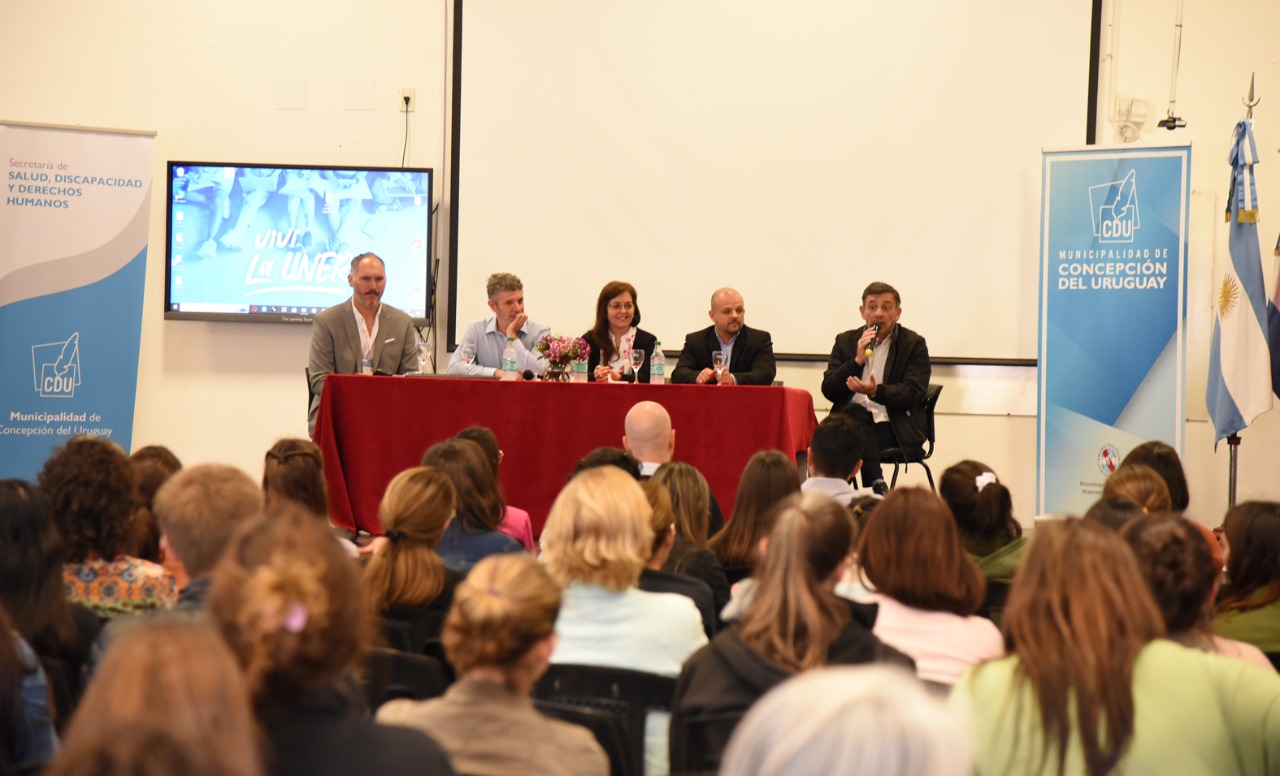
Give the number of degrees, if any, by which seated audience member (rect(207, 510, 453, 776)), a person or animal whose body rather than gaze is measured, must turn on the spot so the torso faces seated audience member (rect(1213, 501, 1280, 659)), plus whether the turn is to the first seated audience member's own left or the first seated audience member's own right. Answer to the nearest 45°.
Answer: approximately 90° to the first seated audience member's own right

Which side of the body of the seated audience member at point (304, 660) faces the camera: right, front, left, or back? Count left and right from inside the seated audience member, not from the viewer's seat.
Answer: back

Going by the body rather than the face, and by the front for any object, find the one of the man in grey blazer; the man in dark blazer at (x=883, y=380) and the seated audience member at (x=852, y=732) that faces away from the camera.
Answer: the seated audience member

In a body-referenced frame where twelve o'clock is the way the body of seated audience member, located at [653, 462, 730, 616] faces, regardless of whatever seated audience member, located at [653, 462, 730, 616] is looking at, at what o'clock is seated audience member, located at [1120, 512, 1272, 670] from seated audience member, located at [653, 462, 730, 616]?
seated audience member, located at [1120, 512, 1272, 670] is roughly at 5 o'clock from seated audience member, located at [653, 462, 730, 616].

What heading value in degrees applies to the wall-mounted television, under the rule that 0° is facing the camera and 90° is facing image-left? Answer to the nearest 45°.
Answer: approximately 0°

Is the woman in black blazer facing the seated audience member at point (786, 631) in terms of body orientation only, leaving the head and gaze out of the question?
yes

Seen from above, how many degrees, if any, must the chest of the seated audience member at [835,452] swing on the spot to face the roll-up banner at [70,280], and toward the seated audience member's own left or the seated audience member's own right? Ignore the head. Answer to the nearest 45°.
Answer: approximately 45° to the seated audience member's own left

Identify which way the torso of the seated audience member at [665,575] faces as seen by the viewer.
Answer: away from the camera

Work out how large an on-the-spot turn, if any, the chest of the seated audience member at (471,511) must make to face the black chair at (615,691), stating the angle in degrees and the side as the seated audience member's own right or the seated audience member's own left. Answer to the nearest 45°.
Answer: approximately 180°

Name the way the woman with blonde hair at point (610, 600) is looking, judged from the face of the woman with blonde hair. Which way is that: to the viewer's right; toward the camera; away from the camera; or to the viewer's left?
away from the camera

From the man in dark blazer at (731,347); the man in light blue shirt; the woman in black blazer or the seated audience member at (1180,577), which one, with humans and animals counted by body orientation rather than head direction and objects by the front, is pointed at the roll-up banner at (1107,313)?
the seated audience member

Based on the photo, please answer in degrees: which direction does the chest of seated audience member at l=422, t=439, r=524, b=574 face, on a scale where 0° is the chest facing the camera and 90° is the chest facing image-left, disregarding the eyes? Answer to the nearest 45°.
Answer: approximately 180°

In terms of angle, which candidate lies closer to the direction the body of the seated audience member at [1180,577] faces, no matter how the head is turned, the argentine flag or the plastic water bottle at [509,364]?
the argentine flag

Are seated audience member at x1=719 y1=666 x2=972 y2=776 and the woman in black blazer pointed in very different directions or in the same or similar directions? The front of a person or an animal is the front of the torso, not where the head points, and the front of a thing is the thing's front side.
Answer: very different directions

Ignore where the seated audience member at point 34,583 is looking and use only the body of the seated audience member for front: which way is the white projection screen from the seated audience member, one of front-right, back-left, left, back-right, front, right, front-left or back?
front-right

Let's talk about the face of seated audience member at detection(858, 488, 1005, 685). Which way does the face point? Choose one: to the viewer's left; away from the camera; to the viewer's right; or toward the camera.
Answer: away from the camera

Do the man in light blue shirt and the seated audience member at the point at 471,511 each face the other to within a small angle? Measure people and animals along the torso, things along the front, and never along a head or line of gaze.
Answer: yes

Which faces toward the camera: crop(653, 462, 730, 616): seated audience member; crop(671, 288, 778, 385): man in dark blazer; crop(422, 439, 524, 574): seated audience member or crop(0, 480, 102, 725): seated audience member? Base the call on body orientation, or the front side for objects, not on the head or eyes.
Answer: the man in dark blazer

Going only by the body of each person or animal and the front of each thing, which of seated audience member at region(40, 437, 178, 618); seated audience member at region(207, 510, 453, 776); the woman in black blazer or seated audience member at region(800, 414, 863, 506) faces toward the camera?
the woman in black blazer

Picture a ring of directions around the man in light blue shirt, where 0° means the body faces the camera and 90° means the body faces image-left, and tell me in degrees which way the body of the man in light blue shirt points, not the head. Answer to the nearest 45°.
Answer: approximately 0°

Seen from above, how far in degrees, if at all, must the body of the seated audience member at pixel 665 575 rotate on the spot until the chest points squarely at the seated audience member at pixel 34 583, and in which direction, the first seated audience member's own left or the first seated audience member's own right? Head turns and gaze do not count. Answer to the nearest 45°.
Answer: approximately 135° to the first seated audience member's own left

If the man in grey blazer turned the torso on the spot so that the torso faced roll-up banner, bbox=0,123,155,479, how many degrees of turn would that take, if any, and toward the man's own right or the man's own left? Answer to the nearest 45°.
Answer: approximately 135° to the man's own right
